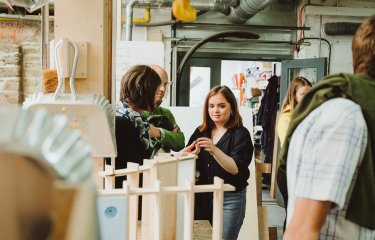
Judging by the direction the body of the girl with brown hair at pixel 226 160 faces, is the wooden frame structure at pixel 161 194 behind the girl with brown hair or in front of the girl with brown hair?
in front

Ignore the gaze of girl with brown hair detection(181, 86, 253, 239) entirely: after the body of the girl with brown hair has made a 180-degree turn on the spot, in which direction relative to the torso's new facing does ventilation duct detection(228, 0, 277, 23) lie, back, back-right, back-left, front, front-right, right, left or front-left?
front-left

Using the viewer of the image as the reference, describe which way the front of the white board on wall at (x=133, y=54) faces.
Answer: facing the viewer

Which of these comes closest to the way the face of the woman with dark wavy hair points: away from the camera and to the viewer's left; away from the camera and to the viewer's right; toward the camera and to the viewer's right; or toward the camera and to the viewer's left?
away from the camera and to the viewer's right

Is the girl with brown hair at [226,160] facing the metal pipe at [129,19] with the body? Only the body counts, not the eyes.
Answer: no

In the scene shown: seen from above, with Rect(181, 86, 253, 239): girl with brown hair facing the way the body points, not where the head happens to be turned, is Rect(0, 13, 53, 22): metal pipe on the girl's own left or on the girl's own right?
on the girl's own right

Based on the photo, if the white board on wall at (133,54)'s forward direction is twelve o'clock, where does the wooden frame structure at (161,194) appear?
The wooden frame structure is roughly at 12 o'clock from the white board on wall.

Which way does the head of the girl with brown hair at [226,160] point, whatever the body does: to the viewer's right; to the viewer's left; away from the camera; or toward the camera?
toward the camera

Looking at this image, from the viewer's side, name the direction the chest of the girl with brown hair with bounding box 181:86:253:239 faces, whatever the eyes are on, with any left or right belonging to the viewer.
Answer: facing the viewer and to the left of the viewer

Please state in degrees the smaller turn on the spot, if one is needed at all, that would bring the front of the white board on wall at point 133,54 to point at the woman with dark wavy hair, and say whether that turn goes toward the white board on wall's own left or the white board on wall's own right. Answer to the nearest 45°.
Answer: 0° — it already faces them

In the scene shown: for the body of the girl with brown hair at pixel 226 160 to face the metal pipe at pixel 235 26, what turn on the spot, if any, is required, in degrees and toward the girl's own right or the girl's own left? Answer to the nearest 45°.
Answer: approximately 135° to the girl's own right

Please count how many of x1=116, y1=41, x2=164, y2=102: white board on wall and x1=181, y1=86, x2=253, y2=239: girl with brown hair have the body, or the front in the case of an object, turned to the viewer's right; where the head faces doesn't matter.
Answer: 0
